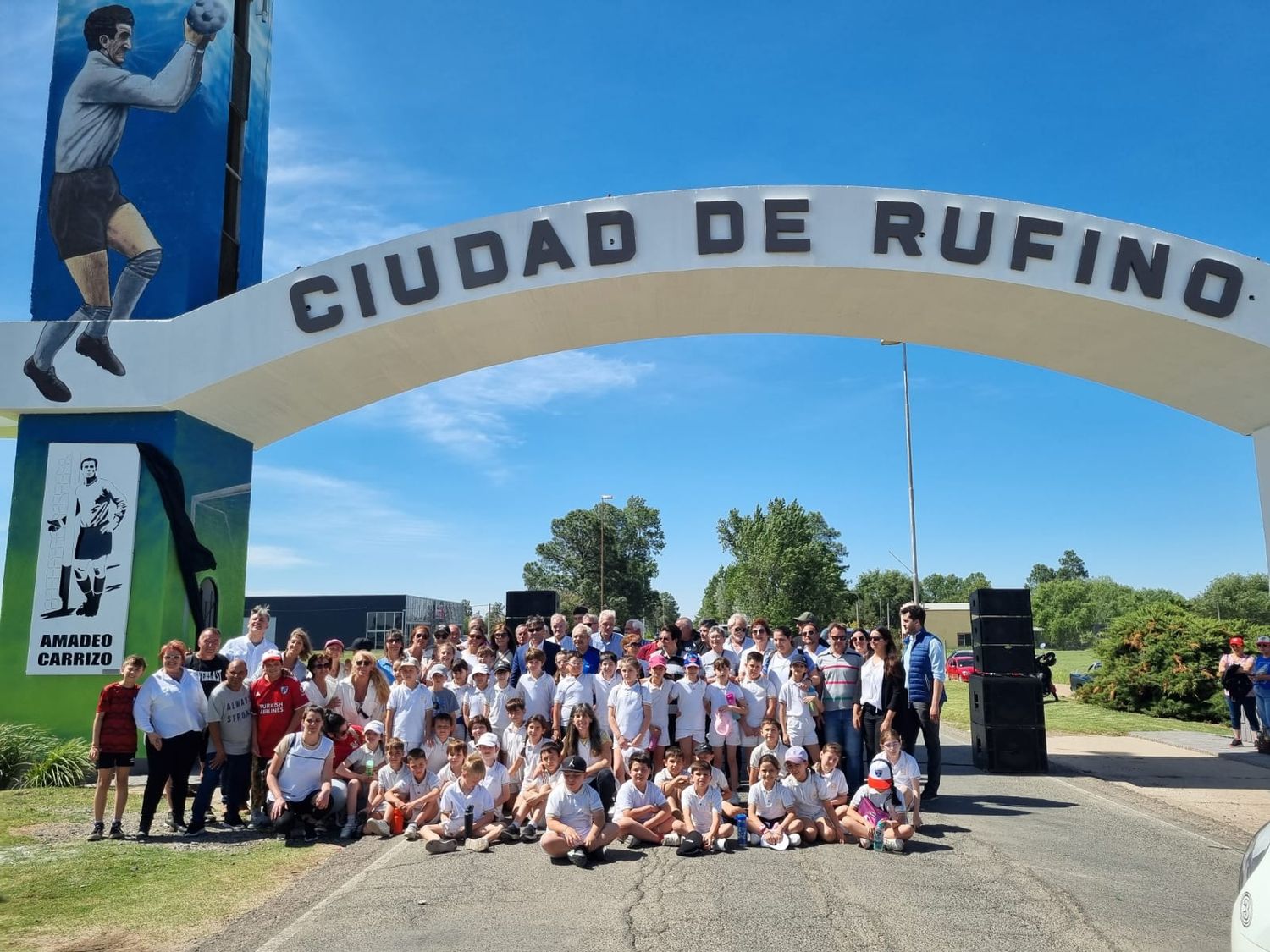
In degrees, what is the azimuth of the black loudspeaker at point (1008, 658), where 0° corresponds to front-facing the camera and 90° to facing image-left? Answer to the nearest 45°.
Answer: approximately 0°

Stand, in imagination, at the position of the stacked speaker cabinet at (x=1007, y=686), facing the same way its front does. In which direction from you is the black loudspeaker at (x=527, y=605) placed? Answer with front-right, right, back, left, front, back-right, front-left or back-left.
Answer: right

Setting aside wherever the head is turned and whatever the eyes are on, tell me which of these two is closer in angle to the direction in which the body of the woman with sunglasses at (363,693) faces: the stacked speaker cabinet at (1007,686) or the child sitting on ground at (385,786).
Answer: the child sitting on ground

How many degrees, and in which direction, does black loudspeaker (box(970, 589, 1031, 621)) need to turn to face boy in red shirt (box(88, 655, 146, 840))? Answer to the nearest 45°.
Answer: approximately 45° to its right
